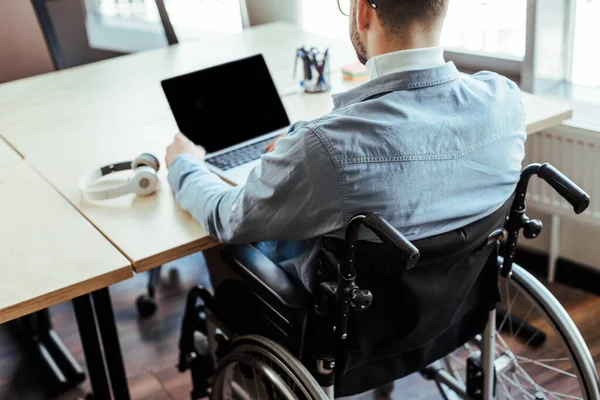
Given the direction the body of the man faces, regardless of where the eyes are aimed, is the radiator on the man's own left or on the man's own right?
on the man's own right

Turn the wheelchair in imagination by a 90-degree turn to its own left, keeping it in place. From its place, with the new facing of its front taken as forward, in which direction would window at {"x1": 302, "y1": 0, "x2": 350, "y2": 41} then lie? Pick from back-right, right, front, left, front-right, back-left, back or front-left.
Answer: back-right

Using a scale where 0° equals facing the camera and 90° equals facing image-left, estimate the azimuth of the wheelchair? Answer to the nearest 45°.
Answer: approximately 135°

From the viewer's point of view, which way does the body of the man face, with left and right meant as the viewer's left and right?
facing away from the viewer and to the left of the viewer

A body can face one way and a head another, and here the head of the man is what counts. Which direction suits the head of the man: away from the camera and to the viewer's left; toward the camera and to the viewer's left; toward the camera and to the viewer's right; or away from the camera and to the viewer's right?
away from the camera and to the viewer's left

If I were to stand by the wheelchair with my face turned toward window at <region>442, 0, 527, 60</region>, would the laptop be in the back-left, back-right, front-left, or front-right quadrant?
front-left

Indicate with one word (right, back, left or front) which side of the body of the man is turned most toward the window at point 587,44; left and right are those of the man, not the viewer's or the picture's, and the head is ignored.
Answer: right

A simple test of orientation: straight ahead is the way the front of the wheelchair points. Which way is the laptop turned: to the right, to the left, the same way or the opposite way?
the opposite way

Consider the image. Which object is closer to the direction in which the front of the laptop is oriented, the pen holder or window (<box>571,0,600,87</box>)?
the window

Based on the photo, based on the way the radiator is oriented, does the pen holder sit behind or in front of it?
in front

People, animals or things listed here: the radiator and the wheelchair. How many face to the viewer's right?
0

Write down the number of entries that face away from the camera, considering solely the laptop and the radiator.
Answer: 0
